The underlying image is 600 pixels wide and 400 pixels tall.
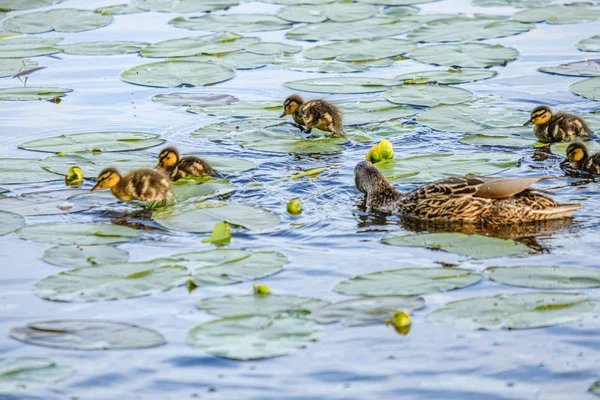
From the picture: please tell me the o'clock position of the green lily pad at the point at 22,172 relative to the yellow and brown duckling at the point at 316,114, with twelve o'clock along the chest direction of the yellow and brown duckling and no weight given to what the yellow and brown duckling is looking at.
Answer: The green lily pad is roughly at 11 o'clock from the yellow and brown duckling.

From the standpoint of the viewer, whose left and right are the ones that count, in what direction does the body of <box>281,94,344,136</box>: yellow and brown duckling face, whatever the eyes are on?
facing to the left of the viewer

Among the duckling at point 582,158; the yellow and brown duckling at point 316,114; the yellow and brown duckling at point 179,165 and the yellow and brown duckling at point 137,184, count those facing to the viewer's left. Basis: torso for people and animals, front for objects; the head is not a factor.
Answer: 4

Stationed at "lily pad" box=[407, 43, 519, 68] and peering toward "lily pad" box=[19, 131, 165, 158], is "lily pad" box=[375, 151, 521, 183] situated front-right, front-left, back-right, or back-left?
front-left

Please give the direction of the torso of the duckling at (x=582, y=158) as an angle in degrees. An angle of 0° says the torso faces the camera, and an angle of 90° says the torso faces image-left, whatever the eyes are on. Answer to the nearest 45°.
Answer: approximately 90°

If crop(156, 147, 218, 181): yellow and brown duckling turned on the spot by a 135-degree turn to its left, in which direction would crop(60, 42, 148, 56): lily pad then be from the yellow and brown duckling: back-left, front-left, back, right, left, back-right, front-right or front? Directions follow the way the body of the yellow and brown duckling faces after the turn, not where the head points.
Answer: back-left

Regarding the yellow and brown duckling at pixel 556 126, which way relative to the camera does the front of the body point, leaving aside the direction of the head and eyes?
to the viewer's left

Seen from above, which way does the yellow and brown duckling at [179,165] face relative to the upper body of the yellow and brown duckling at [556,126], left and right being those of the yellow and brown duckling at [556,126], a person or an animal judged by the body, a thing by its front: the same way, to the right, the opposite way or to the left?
the same way

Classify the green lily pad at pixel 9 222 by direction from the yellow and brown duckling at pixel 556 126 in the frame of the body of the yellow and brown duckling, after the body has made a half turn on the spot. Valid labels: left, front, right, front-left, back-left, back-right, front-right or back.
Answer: back-right

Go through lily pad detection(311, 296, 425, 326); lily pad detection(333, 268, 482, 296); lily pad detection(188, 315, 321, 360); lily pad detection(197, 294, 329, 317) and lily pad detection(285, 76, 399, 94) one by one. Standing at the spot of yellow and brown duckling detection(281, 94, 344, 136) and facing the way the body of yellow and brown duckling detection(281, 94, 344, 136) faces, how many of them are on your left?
4

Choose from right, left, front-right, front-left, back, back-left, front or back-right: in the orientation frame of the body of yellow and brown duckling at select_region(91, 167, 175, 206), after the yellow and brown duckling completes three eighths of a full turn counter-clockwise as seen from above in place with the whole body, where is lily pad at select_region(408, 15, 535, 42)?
left

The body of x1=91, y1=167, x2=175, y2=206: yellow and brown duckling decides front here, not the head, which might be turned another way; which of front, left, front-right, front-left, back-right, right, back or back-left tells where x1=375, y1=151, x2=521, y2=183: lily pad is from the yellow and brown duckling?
back

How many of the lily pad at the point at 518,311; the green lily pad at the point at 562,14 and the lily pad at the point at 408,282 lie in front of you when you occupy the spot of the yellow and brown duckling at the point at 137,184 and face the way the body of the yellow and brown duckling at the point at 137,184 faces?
0

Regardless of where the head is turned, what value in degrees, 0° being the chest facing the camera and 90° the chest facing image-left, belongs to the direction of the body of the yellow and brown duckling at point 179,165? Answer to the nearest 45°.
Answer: approximately 90°

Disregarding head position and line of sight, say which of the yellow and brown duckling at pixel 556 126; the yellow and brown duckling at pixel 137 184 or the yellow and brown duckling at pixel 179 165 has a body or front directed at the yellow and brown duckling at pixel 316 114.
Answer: the yellow and brown duckling at pixel 556 126

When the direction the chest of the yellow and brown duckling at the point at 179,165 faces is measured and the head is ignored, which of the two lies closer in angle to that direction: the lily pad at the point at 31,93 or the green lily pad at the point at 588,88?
the lily pad

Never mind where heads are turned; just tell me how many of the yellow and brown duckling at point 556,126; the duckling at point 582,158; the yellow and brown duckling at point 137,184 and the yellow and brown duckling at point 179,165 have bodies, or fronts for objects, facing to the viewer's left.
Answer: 4

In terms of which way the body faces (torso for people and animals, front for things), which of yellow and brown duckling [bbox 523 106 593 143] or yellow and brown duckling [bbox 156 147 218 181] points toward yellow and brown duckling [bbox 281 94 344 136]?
yellow and brown duckling [bbox 523 106 593 143]

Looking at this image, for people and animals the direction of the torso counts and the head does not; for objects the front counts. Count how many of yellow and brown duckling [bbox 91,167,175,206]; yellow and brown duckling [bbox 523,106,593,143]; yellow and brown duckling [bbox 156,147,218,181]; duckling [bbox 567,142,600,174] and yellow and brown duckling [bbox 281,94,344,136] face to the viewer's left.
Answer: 5

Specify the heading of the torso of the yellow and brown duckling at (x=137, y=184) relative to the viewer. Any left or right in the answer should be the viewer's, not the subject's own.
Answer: facing to the left of the viewer
